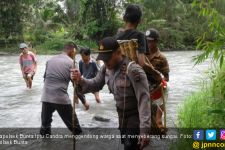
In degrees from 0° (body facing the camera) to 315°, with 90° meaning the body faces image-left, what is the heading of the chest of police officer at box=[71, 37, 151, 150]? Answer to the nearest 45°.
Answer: approximately 45°
